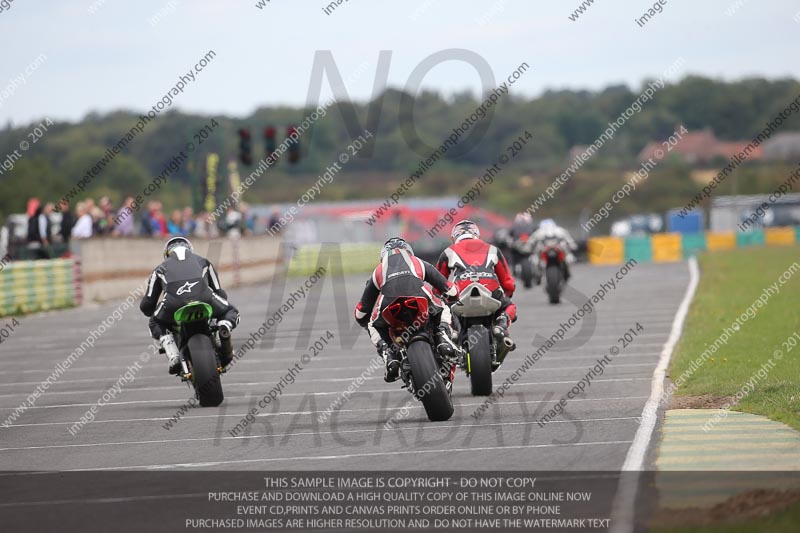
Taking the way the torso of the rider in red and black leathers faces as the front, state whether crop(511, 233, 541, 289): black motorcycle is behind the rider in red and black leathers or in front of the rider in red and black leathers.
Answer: in front

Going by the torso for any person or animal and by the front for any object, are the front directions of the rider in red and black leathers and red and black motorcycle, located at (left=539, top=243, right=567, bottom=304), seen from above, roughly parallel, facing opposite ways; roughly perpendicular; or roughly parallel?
roughly parallel

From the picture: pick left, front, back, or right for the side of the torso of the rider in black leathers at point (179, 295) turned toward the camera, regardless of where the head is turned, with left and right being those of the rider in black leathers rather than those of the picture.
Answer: back

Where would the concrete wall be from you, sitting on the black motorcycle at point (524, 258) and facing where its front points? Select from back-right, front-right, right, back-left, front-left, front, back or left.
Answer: left

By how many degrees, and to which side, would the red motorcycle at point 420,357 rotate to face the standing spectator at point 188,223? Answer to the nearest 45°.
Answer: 0° — it already faces them

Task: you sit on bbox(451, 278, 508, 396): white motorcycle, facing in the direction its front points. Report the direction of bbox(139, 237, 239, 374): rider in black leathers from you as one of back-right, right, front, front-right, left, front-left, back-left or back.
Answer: left

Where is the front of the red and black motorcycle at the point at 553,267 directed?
away from the camera

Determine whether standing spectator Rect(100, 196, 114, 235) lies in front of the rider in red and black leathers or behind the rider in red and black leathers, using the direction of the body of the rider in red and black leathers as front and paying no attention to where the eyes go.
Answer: in front

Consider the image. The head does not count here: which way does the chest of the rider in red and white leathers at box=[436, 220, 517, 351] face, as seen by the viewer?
away from the camera

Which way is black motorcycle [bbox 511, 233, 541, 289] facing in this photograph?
away from the camera

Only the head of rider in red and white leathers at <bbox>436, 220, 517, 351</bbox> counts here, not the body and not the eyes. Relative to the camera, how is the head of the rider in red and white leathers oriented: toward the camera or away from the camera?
away from the camera

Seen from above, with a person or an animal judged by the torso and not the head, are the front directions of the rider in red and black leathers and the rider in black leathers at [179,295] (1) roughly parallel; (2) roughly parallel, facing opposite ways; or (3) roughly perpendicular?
roughly parallel

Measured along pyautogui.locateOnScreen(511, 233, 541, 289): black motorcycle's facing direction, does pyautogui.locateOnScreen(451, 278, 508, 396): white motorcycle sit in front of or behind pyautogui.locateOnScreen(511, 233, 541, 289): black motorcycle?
behind

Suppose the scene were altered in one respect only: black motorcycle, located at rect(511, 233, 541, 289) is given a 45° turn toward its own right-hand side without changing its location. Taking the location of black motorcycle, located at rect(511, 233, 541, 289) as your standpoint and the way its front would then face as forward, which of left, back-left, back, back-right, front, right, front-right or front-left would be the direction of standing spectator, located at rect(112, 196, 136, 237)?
back-left

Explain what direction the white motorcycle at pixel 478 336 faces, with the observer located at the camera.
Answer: facing away from the viewer

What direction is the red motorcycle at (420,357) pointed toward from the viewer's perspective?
away from the camera

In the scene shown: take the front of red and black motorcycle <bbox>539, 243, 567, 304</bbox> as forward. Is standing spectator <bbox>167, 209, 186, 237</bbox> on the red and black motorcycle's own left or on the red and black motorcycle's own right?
on the red and black motorcycle's own left

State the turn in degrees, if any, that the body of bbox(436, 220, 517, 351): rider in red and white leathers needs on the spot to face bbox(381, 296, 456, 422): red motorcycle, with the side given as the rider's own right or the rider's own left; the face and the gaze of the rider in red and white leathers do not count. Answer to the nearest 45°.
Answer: approximately 180°

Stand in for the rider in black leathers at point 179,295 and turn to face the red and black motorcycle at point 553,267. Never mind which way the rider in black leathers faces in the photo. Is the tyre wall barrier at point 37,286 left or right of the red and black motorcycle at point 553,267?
left
